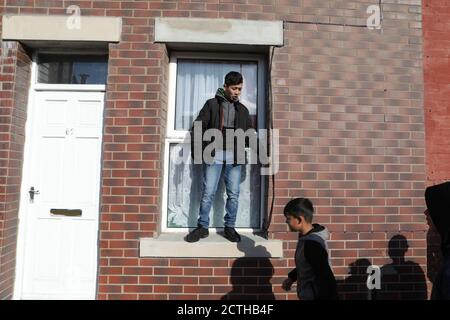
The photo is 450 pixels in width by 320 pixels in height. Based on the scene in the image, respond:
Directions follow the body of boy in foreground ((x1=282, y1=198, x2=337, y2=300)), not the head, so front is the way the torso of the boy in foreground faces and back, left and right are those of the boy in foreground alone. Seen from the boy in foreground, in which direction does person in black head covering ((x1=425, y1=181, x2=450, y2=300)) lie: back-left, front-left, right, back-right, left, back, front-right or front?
back

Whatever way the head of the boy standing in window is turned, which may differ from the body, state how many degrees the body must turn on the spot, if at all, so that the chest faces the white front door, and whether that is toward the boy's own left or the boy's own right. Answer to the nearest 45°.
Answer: approximately 90° to the boy's own right

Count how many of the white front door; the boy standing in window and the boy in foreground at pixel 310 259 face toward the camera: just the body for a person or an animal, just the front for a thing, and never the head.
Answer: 2

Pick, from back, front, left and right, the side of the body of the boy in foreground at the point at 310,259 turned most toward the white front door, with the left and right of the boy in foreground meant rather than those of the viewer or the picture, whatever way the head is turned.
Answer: front

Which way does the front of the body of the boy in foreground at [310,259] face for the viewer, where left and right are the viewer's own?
facing to the left of the viewer

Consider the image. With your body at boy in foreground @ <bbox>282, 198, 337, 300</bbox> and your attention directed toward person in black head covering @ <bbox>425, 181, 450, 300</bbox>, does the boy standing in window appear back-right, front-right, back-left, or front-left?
back-left

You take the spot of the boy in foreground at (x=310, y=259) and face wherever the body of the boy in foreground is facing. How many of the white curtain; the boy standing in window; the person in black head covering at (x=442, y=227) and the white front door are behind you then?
1

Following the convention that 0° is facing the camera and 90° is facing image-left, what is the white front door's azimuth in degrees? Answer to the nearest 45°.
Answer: approximately 0°

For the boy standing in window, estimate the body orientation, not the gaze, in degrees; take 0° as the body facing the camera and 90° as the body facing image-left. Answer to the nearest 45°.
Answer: approximately 0°

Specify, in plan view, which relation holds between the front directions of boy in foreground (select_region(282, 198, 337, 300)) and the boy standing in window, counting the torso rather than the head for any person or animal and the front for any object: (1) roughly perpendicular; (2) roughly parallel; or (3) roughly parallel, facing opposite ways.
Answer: roughly perpendicular

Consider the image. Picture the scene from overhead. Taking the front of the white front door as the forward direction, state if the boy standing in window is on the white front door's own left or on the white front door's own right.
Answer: on the white front door's own left
